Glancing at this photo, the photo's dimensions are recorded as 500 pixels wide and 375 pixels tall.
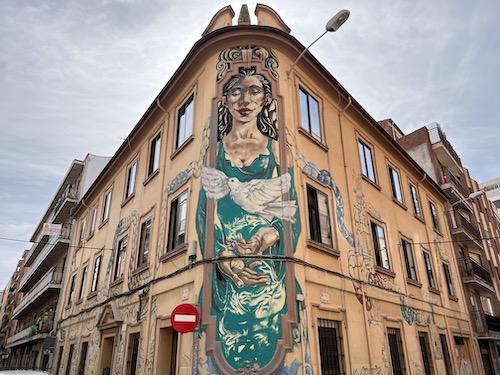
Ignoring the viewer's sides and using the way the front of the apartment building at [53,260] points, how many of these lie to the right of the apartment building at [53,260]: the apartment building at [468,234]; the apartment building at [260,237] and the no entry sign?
0

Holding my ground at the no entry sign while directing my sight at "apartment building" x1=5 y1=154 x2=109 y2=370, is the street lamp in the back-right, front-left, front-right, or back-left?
back-right

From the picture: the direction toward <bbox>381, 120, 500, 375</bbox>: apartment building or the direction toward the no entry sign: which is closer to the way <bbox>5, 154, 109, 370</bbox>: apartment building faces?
the no entry sign

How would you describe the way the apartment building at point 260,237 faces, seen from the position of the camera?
facing the viewer

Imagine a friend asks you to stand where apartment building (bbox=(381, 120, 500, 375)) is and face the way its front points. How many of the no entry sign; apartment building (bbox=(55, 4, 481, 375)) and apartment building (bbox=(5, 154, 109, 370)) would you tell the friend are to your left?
0

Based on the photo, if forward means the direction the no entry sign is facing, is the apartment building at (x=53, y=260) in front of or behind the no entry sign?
behind

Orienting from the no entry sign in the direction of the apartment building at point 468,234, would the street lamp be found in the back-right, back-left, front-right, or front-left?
front-right

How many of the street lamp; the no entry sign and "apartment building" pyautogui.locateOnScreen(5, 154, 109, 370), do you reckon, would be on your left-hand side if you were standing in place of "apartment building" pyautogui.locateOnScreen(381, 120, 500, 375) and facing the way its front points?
0

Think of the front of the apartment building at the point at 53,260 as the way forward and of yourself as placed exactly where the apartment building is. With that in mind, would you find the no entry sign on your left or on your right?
on your left

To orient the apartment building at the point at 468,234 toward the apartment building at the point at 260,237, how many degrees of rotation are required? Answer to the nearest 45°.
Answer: approximately 45° to its right

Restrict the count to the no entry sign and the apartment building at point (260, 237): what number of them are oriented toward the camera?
2

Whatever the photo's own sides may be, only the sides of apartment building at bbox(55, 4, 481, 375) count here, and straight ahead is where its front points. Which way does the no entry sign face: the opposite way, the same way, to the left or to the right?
the same way

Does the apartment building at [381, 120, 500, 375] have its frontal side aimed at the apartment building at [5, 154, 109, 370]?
no

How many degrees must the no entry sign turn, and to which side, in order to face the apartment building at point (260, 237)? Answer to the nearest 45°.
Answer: approximately 135° to its left

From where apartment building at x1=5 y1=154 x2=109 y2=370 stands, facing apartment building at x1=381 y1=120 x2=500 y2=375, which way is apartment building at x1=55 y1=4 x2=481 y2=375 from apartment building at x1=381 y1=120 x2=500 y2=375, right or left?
right

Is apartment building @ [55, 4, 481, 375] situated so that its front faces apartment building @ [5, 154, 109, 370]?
no

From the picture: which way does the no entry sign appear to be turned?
toward the camera

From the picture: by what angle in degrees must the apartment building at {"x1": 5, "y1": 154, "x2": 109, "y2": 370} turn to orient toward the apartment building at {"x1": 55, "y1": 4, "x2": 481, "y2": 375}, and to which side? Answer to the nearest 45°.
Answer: approximately 45° to its left
